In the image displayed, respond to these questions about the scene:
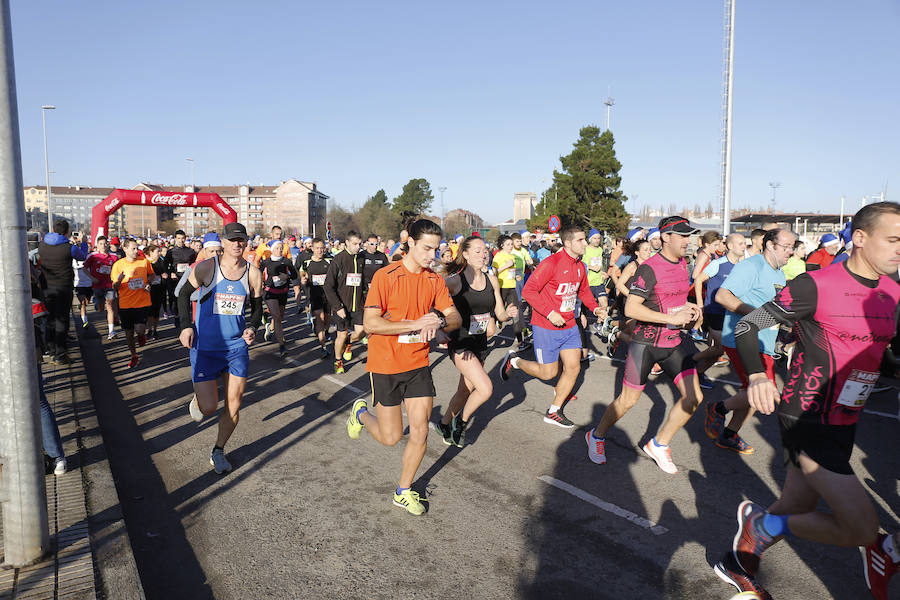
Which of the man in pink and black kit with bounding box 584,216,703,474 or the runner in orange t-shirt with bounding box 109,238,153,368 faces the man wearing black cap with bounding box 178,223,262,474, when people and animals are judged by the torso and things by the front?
the runner in orange t-shirt

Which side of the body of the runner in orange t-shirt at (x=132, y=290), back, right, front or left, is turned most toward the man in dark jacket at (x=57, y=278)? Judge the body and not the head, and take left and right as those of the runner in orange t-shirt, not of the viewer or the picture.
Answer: right

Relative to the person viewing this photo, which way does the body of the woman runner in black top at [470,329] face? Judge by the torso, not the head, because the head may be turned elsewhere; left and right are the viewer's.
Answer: facing the viewer and to the right of the viewer

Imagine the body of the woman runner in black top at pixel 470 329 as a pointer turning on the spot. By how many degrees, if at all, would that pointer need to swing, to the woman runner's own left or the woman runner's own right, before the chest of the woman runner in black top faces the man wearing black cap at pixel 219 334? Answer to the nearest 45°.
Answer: approximately 90° to the woman runner's own right

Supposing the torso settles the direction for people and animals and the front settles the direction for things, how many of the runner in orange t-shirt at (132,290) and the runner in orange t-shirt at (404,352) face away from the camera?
0

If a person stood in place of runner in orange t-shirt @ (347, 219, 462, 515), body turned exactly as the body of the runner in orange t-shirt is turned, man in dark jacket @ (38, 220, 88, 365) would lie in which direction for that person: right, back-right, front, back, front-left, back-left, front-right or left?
back

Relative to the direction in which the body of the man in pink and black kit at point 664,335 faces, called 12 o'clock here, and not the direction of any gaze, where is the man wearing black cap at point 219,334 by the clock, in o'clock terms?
The man wearing black cap is roughly at 4 o'clock from the man in pink and black kit.

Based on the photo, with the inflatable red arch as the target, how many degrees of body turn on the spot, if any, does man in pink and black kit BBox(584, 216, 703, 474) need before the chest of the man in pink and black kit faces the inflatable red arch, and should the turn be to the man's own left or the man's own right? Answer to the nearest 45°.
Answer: approximately 180°
